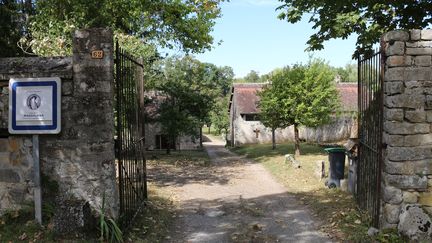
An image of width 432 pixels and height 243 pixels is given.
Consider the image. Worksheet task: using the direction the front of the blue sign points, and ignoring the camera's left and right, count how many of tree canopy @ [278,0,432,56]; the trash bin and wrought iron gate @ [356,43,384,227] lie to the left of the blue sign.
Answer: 3

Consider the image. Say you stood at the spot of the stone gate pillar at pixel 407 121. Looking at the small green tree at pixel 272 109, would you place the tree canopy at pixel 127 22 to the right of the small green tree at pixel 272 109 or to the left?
left

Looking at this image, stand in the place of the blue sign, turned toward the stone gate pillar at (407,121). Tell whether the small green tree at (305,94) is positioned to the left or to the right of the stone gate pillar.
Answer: left

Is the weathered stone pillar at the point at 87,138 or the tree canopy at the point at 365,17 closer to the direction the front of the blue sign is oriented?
the weathered stone pillar

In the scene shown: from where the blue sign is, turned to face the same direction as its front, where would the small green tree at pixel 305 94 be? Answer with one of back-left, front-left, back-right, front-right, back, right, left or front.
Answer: back-left

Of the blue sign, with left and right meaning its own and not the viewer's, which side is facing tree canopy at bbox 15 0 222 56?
back

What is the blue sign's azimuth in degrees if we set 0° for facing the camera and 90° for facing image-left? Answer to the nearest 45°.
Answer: approximately 0°

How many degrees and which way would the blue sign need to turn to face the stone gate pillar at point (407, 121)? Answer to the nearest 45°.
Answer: approximately 90° to its left

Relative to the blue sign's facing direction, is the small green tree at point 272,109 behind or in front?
behind
